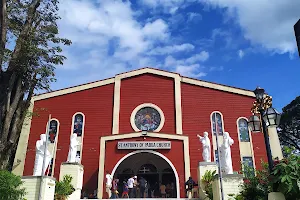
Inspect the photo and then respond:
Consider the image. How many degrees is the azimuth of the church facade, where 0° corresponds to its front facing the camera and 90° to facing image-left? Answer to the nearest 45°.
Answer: approximately 0°

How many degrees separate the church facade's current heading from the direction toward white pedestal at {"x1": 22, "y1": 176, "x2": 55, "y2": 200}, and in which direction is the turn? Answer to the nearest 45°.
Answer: approximately 45° to its right
